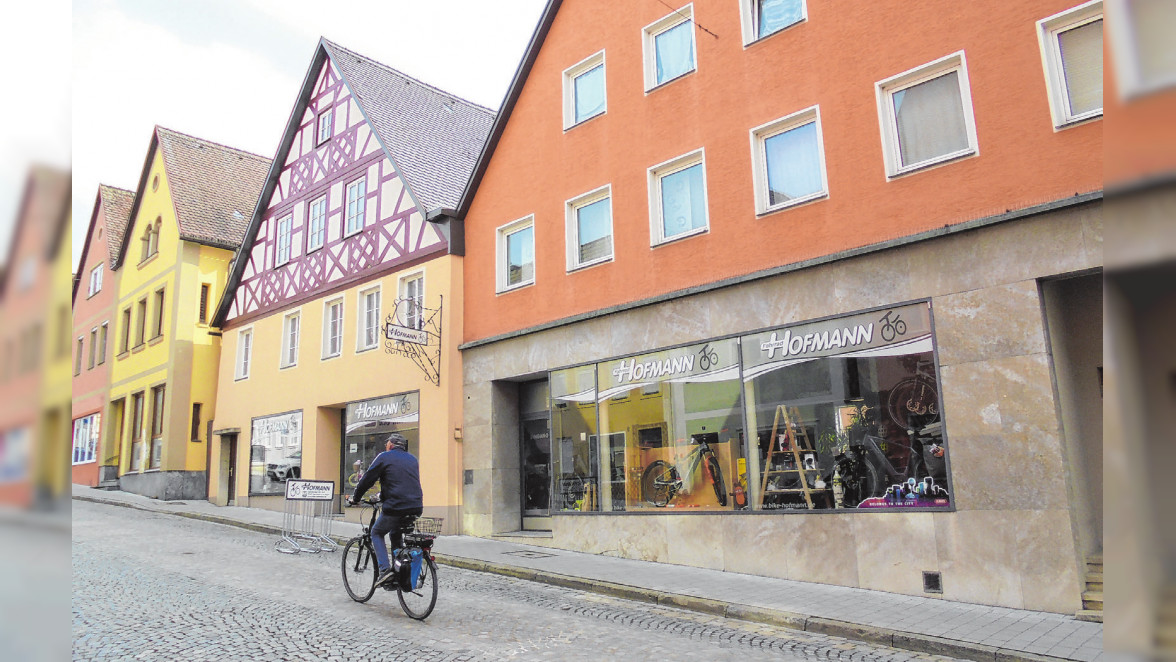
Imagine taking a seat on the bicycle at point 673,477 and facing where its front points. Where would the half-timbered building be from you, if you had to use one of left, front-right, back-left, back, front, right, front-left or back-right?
back-left

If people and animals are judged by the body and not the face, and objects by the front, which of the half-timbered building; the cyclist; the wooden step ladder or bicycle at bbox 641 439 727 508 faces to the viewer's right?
the bicycle

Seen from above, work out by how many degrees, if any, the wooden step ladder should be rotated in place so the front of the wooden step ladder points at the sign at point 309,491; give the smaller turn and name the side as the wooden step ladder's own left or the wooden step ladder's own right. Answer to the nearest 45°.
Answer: approximately 90° to the wooden step ladder's own right

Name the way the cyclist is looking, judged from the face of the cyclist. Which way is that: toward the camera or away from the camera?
away from the camera

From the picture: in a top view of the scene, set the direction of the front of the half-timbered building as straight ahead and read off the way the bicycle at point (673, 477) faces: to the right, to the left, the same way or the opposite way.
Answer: to the left

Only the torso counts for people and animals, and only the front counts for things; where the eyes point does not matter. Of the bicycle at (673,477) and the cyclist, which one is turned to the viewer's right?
the bicycle

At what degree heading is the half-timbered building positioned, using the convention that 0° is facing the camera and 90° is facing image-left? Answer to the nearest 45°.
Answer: approximately 45°

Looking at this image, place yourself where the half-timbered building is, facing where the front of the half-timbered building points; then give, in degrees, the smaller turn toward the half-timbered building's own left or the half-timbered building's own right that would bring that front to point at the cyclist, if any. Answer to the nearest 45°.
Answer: approximately 45° to the half-timbered building's own left

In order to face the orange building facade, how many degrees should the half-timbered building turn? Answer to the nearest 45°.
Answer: approximately 90° to its left

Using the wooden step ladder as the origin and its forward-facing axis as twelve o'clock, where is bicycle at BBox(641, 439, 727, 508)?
The bicycle is roughly at 4 o'clock from the wooden step ladder.

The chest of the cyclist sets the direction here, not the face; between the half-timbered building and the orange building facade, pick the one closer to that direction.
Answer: the half-timbered building

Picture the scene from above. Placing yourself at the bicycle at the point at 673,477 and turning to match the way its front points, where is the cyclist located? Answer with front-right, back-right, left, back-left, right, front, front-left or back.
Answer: back-right
